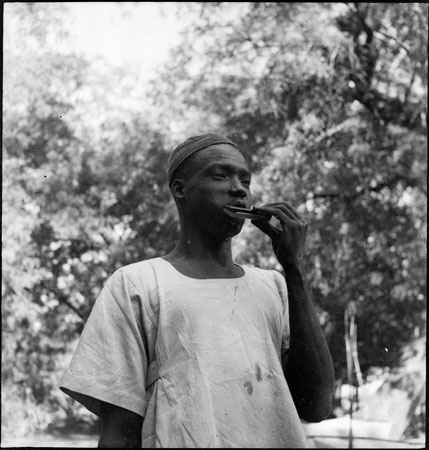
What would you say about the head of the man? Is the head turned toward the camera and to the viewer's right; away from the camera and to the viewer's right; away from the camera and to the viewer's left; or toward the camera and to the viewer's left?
toward the camera and to the viewer's right

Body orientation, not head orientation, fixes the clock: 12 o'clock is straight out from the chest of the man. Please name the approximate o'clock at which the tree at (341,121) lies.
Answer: The tree is roughly at 8 o'clock from the man.

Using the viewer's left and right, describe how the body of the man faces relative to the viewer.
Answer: facing the viewer and to the right of the viewer
